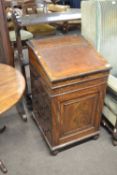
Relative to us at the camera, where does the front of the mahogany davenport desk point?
facing the viewer and to the right of the viewer
